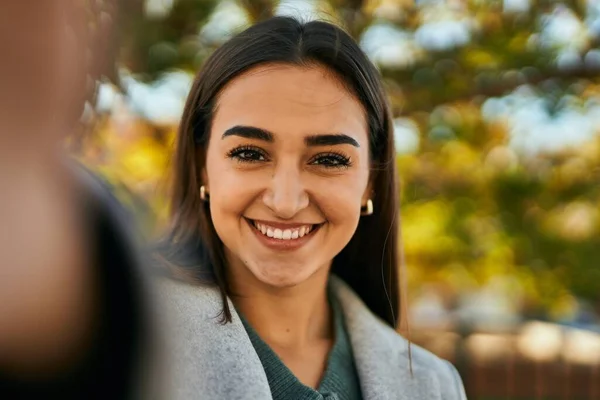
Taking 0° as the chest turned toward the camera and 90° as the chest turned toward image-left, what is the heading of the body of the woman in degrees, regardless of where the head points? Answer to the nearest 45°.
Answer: approximately 0°
